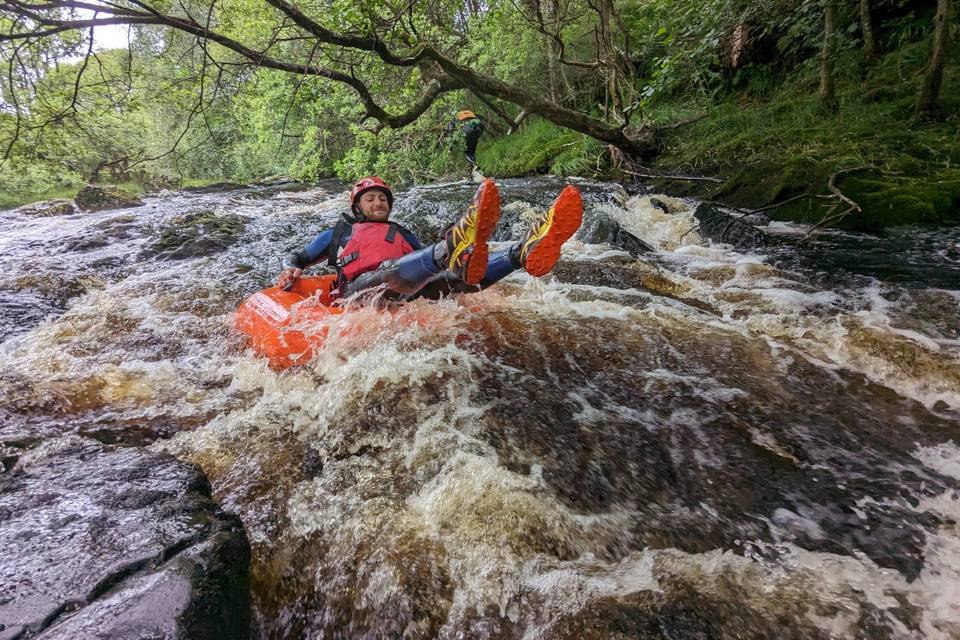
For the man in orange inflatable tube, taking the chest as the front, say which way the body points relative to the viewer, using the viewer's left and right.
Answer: facing the viewer and to the right of the viewer

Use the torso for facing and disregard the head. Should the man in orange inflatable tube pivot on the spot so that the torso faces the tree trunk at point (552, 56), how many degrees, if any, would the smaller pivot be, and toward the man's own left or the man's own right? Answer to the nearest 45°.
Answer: approximately 135° to the man's own left

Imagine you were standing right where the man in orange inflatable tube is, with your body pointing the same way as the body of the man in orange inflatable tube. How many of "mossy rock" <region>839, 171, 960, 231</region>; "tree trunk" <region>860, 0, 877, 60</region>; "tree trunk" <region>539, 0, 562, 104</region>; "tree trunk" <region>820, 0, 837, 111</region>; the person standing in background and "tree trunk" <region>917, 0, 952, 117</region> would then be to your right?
0

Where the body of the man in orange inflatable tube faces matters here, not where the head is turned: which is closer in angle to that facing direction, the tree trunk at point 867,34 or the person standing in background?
the tree trunk

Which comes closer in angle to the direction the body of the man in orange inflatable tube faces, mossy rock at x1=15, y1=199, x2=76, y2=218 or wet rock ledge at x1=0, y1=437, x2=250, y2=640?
the wet rock ledge

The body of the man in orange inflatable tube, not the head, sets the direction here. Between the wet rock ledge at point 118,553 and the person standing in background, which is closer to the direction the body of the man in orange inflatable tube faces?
the wet rock ledge

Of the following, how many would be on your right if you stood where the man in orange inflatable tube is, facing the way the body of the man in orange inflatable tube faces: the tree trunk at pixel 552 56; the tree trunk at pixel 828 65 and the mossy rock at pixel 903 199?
0

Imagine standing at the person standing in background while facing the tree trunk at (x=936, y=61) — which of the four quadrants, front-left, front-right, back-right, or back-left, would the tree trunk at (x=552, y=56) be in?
front-left

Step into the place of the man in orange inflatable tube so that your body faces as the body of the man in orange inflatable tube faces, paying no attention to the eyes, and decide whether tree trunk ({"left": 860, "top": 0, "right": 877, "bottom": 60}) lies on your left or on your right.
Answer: on your left

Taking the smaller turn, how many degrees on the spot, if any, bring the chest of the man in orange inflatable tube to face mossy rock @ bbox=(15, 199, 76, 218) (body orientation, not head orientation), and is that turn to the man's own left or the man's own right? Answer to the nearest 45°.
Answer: approximately 180°

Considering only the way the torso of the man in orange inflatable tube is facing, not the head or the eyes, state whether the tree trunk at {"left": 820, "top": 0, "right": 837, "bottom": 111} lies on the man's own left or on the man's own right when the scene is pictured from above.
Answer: on the man's own left

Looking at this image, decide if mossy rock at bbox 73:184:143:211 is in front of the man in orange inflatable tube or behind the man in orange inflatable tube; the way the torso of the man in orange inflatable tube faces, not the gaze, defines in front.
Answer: behind

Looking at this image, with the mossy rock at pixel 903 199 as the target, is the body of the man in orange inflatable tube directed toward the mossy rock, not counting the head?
no

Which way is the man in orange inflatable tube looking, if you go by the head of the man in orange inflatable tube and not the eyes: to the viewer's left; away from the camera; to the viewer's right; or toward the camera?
toward the camera
